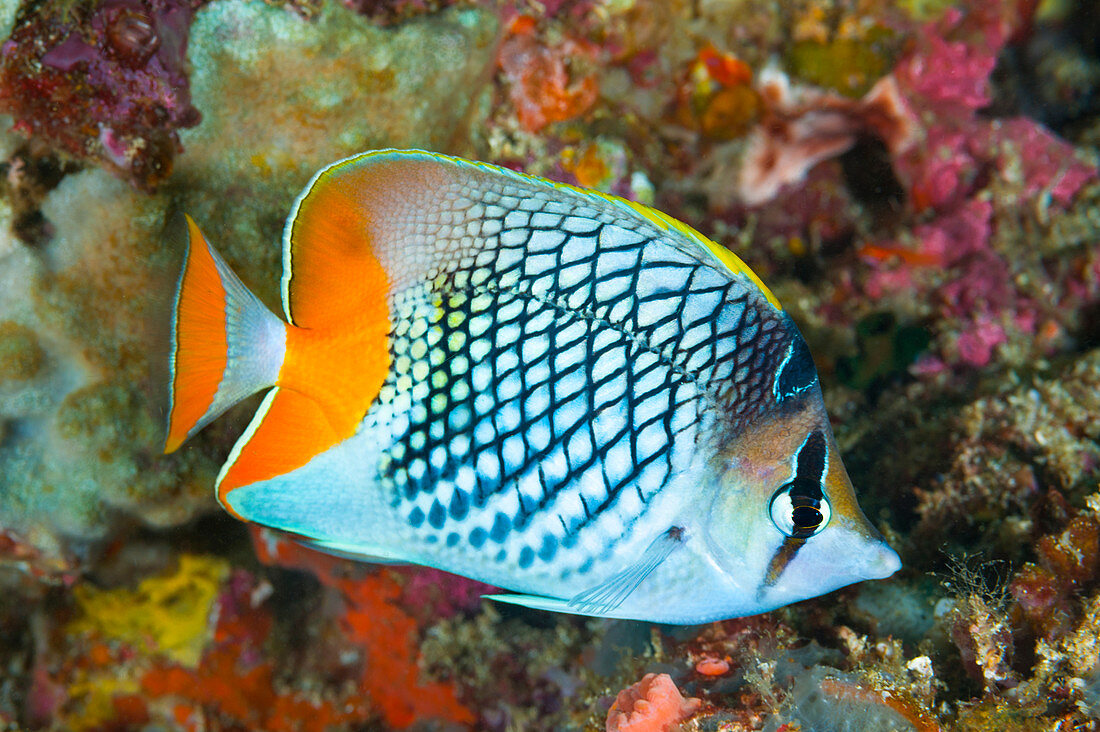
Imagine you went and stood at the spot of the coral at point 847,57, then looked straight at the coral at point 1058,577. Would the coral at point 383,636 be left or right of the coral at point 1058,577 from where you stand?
right

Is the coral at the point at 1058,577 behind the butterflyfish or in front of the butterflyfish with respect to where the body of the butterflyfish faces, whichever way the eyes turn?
in front

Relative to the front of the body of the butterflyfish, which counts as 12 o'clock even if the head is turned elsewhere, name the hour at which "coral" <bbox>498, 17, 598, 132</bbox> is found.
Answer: The coral is roughly at 9 o'clock from the butterflyfish.

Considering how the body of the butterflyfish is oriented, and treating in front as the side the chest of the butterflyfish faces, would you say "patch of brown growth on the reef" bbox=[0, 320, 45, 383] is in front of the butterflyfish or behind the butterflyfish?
behind

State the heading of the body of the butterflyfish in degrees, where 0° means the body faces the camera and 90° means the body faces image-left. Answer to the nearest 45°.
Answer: approximately 270°
